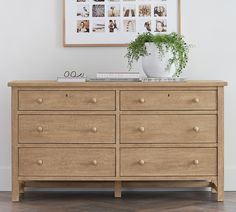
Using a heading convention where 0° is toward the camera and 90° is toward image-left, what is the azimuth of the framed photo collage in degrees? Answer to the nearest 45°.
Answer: approximately 0°

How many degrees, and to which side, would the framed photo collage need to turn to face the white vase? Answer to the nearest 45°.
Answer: approximately 45° to its left

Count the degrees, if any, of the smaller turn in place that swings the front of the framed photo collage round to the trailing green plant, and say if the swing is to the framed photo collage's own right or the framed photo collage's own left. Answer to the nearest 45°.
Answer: approximately 45° to the framed photo collage's own left

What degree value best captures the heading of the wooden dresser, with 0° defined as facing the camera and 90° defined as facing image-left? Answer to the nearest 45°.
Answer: approximately 0°

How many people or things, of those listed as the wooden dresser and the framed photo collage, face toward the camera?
2
